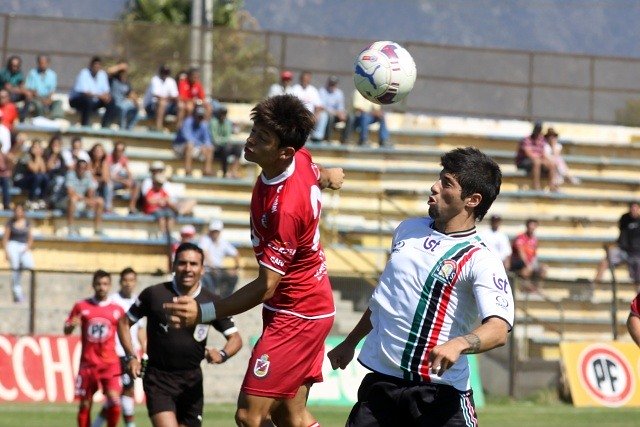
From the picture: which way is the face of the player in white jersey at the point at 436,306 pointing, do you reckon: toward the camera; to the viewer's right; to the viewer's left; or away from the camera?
to the viewer's left

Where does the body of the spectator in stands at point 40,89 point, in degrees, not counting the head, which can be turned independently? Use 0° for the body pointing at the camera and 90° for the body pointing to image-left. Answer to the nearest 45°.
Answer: approximately 0°

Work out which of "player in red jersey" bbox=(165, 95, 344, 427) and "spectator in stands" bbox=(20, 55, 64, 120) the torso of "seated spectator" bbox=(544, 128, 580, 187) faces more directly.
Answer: the player in red jersey

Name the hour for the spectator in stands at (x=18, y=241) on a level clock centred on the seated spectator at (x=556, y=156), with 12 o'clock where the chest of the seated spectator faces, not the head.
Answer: The spectator in stands is roughly at 3 o'clock from the seated spectator.

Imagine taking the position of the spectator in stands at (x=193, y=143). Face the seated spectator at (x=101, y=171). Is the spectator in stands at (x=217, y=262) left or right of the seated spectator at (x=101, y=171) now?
left

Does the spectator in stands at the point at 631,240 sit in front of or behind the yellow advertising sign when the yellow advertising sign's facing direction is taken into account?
behind

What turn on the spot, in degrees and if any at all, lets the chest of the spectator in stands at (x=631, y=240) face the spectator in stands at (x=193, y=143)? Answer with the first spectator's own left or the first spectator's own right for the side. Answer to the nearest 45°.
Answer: approximately 45° to the first spectator's own right

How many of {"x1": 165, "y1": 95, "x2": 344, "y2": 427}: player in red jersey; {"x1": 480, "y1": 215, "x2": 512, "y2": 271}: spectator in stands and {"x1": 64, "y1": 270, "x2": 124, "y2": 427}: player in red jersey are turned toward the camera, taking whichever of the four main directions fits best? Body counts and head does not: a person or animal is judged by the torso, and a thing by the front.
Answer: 2
